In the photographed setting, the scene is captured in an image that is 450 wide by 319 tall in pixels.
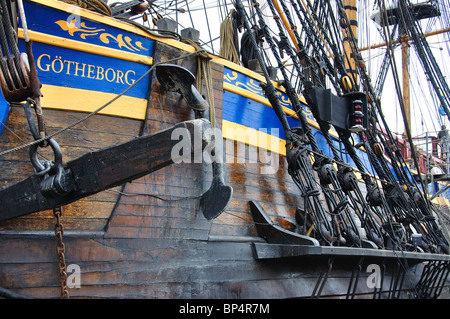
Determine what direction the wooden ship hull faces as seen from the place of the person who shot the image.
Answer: facing the viewer and to the left of the viewer
